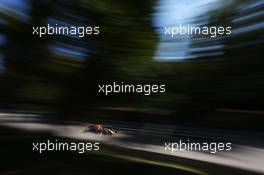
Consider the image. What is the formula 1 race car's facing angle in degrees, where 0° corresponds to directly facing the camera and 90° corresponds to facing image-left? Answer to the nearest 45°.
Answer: approximately 315°
